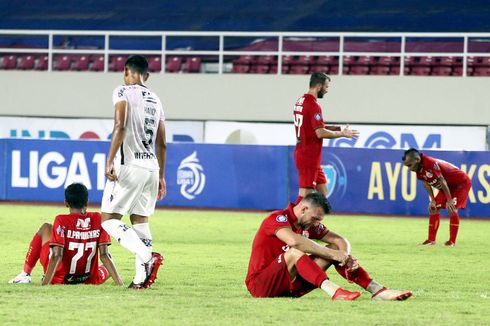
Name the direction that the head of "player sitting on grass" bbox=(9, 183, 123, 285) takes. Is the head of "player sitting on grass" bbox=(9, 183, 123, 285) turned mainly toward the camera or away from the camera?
away from the camera

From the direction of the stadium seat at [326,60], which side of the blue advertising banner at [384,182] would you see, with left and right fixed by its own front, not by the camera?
back

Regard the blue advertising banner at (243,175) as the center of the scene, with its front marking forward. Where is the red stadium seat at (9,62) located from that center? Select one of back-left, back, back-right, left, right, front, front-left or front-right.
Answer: back-right

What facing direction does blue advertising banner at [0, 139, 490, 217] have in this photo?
toward the camera

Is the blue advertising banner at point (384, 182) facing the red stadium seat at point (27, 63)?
no

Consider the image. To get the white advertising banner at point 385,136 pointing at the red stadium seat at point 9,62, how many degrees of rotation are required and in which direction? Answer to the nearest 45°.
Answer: approximately 90° to its right

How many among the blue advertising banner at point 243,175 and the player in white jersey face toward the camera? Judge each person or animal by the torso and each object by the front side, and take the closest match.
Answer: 1

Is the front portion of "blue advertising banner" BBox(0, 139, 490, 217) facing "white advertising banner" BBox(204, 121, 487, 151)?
no

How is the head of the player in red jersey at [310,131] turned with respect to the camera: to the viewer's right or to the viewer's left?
to the viewer's right

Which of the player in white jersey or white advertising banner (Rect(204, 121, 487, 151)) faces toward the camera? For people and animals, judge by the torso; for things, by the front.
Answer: the white advertising banner

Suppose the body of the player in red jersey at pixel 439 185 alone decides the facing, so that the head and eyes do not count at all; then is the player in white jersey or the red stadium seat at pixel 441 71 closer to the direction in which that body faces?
the player in white jersey

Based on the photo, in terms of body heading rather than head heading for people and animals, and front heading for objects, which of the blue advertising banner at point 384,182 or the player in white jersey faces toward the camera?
the blue advertising banner

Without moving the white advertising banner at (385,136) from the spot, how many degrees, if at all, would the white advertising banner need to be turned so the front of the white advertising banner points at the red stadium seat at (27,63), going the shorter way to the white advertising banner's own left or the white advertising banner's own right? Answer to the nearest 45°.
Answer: approximately 90° to the white advertising banner's own right

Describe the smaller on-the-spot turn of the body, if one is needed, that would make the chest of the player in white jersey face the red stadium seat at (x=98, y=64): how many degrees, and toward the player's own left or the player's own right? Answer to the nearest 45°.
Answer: approximately 45° to the player's own right

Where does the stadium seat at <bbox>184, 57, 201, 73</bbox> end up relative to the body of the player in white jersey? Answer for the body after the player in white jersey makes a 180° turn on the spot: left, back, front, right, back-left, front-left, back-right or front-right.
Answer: back-left

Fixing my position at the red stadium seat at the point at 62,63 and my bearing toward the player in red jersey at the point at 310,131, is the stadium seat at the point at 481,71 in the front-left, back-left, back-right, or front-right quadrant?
front-left
